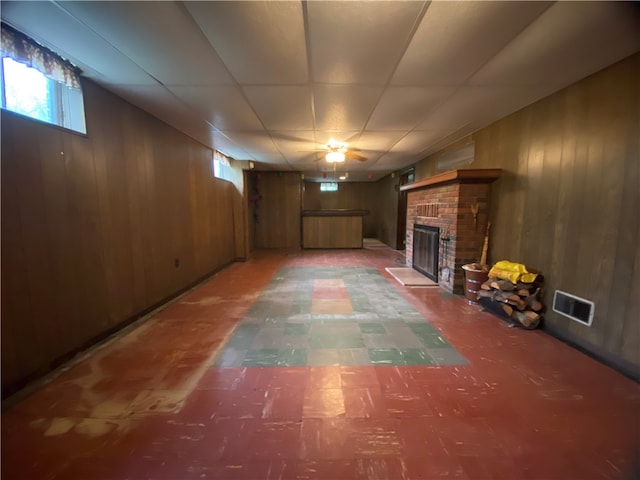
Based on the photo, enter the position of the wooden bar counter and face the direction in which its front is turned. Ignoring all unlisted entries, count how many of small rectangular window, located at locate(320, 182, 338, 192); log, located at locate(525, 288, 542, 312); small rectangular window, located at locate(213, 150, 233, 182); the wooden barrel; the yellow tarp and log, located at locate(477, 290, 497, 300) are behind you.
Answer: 1

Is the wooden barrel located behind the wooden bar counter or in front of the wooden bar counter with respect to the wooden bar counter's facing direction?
in front

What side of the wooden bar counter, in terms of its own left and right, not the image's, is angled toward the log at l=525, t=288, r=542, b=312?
front

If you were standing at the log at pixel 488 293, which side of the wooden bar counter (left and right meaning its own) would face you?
front

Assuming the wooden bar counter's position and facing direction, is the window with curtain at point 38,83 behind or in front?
in front

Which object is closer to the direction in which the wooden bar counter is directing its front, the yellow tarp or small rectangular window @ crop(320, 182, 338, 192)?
the yellow tarp

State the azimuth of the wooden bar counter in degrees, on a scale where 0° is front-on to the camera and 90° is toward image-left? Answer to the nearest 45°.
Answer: approximately 0°

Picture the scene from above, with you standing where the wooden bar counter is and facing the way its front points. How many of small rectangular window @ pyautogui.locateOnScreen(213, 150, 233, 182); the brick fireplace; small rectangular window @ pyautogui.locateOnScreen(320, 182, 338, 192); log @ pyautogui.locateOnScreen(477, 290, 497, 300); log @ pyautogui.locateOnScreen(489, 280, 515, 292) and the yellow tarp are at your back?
1

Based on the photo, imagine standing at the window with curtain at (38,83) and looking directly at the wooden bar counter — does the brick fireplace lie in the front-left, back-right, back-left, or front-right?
front-right

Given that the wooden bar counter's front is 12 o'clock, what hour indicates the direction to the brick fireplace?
The brick fireplace is roughly at 11 o'clock from the wooden bar counter.

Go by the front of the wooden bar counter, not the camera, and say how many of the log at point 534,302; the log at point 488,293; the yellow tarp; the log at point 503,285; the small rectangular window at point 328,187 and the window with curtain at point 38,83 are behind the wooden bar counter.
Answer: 1

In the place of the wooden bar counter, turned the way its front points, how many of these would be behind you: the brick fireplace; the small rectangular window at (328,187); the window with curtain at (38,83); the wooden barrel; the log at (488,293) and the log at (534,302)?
1

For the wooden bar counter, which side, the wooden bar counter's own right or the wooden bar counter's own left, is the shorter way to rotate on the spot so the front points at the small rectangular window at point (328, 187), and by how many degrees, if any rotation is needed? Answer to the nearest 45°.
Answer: approximately 180°

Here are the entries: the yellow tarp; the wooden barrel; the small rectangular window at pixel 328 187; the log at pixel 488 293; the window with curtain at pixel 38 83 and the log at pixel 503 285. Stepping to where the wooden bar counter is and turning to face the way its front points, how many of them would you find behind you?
1

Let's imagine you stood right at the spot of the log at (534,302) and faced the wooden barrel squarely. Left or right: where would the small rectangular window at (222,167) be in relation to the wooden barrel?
left
